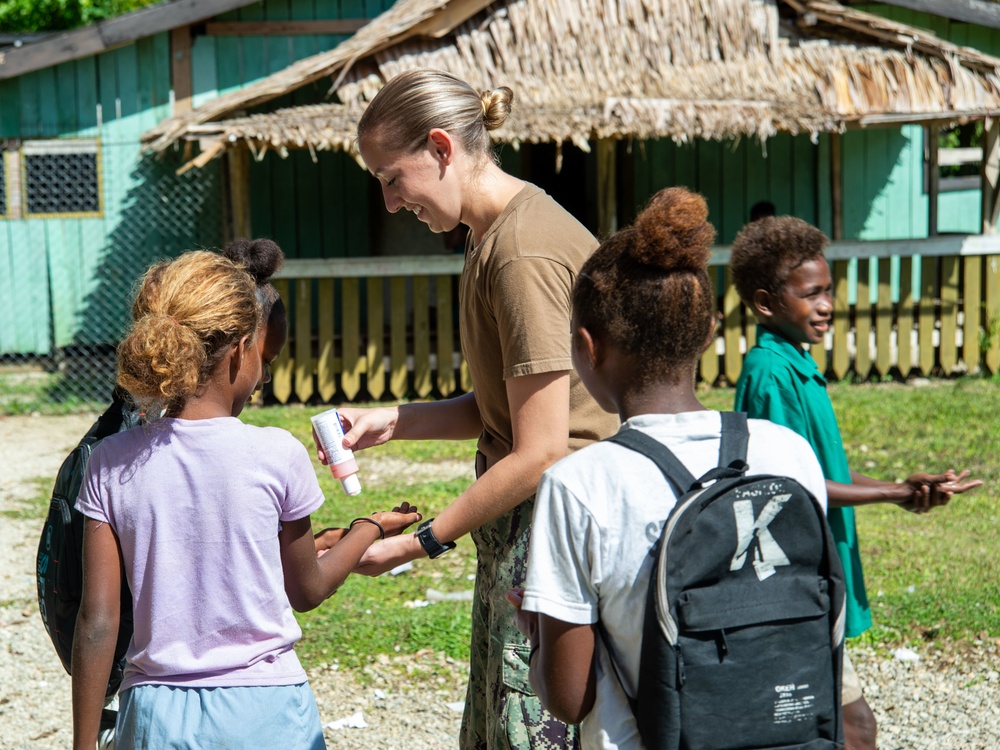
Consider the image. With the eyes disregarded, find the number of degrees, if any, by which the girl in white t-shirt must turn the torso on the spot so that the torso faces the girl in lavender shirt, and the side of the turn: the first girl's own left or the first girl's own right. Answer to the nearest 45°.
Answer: approximately 45° to the first girl's own left

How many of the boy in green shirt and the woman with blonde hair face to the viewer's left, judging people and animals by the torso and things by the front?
1

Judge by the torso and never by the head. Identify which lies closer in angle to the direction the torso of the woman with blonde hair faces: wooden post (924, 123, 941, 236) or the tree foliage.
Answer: the tree foliage

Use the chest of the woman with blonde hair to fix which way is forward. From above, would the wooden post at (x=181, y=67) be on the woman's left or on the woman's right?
on the woman's right

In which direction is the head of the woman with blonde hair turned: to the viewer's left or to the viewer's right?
to the viewer's left

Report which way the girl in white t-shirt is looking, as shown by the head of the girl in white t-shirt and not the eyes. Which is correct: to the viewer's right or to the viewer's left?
to the viewer's left

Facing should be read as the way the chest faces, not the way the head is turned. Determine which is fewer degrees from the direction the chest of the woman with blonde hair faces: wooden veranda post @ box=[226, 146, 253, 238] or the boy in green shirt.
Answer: the wooden veranda post

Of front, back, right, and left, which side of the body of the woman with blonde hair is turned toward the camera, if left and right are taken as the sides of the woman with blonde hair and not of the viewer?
left
